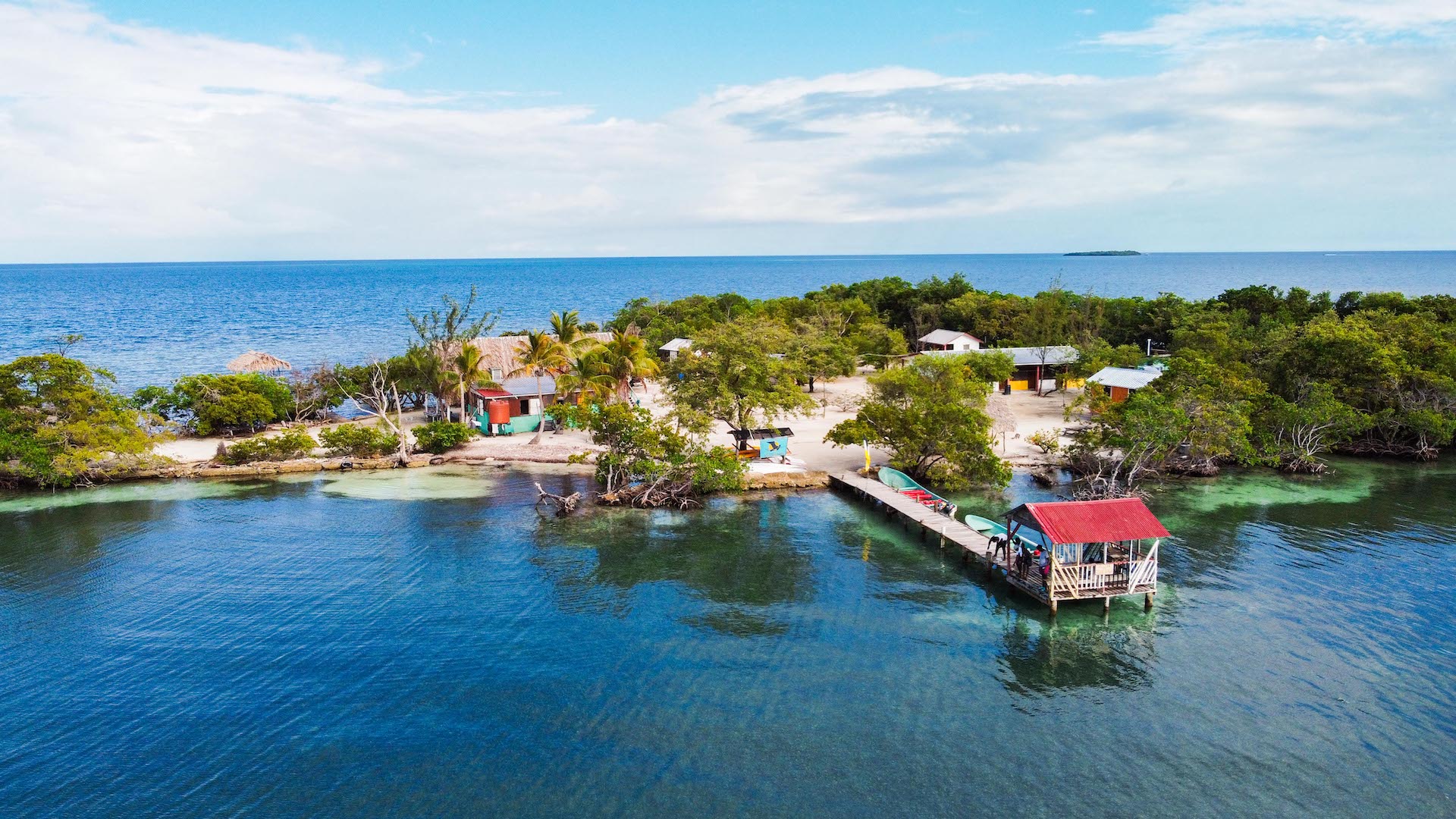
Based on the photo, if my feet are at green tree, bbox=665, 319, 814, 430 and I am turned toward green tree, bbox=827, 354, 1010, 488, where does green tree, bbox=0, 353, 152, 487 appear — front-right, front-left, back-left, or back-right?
back-right

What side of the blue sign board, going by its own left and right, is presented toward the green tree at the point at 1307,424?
left

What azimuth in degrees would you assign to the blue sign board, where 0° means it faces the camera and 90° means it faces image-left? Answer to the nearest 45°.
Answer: approximately 0°

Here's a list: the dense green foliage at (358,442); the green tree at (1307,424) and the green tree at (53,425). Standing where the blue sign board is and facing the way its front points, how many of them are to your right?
2

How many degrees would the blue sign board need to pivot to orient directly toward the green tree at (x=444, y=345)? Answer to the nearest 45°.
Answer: approximately 90° to its right

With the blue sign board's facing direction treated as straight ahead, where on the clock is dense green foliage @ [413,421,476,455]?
The dense green foliage is roughly at 3 o'clock from the blue sign board.

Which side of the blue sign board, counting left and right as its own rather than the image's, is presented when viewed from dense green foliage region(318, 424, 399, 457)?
right

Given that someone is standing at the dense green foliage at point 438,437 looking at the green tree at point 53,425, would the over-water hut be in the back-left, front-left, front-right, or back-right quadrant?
back-left

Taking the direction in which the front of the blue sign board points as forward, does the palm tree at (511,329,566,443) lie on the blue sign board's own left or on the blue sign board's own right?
on the blue sign board's own right

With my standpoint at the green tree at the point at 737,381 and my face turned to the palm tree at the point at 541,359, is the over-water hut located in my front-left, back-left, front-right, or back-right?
back-left
